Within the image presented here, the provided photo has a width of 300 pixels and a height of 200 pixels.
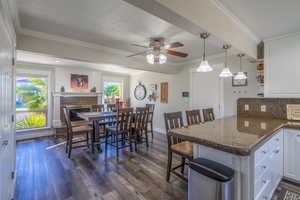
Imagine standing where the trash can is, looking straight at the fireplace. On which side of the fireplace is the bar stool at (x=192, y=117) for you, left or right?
right

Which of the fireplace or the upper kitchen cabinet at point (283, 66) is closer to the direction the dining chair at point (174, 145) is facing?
the upper kitchen cabinet

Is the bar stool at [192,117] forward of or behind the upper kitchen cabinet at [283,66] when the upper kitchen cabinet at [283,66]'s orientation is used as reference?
forward

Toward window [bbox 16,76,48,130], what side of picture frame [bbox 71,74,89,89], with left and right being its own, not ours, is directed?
right

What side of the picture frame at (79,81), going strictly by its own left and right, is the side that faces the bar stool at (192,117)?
front

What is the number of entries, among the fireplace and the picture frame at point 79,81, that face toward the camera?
2

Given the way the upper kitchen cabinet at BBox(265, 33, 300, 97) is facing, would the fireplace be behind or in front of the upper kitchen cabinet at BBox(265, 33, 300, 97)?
in front

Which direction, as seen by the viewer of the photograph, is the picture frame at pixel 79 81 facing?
facing the viewer

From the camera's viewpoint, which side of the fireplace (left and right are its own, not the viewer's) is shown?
front

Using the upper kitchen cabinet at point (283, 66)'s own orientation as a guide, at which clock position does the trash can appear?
The trash can is roughly at 1 o'clock from the upper kitchen cabinet.
